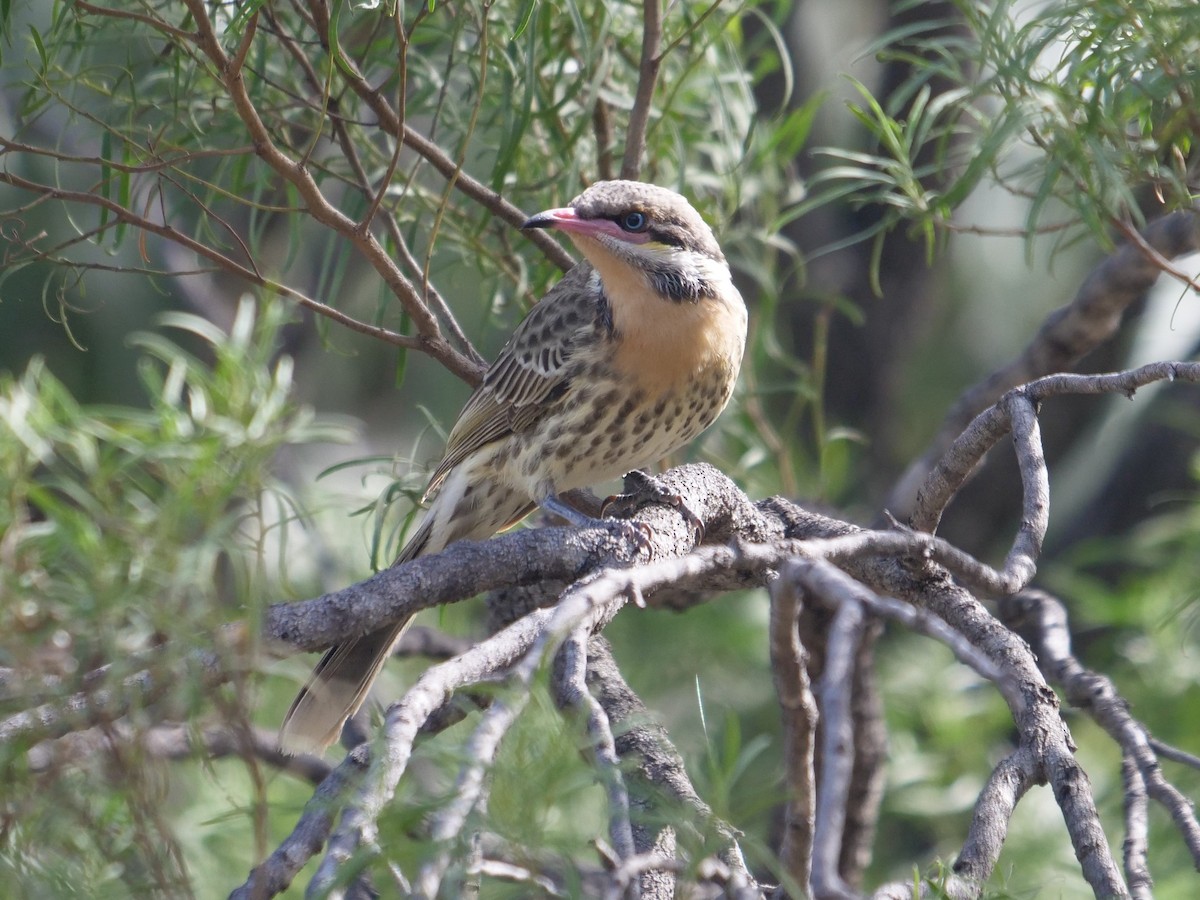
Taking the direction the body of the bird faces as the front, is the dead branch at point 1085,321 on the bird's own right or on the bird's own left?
on the bird's own left

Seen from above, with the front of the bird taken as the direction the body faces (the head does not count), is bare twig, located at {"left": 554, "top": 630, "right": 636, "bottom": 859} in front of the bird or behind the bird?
in front

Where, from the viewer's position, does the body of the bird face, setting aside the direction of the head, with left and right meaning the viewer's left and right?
facing the viewer and to the right of the viewer

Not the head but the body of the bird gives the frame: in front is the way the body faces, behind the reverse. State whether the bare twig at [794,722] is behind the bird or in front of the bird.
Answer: in front
